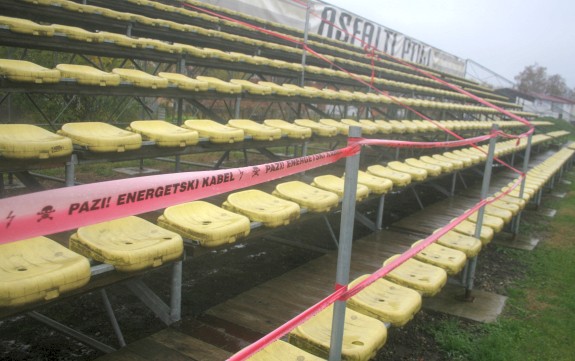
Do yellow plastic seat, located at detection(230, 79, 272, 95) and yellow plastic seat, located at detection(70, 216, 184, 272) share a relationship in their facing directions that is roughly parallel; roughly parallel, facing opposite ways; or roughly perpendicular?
roughly parallel

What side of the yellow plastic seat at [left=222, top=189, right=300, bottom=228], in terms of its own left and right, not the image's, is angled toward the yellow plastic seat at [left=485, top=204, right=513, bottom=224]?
left

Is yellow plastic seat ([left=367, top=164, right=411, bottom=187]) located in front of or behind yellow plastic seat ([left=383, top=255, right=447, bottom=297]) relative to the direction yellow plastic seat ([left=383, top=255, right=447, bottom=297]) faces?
behind

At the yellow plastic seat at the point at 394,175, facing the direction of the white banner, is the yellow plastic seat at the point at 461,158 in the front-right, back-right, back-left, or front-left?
front-right

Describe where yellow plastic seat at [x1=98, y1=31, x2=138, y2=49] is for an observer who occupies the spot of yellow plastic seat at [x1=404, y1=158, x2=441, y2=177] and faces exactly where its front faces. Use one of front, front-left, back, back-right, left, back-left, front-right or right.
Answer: right

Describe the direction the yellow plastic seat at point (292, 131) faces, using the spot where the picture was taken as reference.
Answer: facing the viewer and to the right of the viewer

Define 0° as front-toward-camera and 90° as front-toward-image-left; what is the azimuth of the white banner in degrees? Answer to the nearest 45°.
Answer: approximately 315°

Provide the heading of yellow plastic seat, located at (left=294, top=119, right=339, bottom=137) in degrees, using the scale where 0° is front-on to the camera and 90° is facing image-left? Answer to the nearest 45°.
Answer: approximately 315°

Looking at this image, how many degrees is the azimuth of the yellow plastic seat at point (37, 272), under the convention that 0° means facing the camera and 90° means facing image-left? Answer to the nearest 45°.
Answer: approximately 315°

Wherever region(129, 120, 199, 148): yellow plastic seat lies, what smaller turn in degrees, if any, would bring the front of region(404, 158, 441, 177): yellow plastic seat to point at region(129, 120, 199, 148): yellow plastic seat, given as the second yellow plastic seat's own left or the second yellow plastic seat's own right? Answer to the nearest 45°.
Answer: approximately 90° to the second yellow plastic seat's own right

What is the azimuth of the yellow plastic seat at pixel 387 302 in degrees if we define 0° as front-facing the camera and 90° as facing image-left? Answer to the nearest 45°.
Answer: approximately 315°

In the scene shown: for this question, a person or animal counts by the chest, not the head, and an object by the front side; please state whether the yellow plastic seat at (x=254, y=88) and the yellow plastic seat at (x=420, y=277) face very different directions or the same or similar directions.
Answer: same or similar directions

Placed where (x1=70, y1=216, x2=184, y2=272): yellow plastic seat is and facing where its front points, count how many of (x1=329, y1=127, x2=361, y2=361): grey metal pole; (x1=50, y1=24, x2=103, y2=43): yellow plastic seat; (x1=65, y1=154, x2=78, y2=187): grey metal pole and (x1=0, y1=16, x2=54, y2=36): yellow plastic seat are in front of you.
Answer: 1

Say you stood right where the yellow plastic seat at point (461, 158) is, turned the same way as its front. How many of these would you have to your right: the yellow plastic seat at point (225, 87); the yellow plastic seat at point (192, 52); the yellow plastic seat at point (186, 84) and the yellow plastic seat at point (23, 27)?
4
